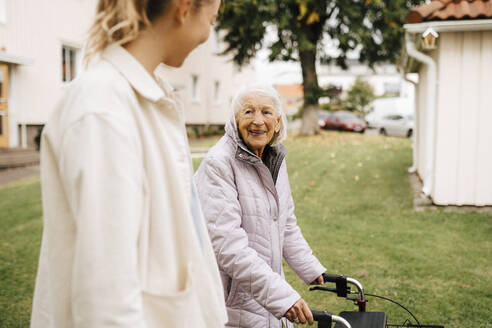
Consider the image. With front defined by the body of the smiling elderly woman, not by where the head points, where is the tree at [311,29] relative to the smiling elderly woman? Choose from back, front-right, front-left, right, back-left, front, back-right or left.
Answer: back-left

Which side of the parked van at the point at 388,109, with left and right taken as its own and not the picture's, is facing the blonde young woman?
left

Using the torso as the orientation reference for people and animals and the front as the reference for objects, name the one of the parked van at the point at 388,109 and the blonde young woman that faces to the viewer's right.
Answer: the blonde young woman

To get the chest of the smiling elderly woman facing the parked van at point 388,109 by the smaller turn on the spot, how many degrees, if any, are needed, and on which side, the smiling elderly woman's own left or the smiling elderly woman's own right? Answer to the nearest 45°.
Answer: approximately 135° to the smiling elderly woman's own left

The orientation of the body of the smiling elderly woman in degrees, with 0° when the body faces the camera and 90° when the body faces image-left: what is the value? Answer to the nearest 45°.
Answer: approximately 315°

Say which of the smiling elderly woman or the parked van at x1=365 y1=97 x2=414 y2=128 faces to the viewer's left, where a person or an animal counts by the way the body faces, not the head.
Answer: the parked van

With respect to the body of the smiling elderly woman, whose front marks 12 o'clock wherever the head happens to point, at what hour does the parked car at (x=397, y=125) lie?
The parked car is roughly at 8 o'clock from the smiling elderly woman.

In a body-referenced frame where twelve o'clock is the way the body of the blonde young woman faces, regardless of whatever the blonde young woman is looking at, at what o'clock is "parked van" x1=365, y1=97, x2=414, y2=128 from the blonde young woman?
The parked van is roughly at 10 o'clock from the blonde young woman.

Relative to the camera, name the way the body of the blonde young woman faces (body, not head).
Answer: to the viewer's right

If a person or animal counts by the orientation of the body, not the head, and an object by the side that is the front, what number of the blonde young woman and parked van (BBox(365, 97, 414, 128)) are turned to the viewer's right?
1

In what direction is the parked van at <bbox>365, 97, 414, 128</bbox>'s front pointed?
to the viewer's left
